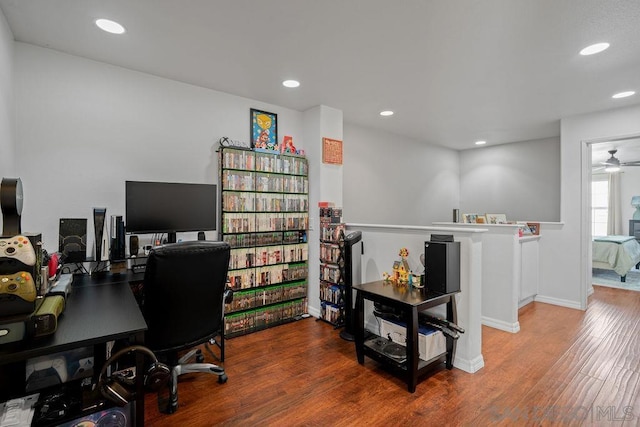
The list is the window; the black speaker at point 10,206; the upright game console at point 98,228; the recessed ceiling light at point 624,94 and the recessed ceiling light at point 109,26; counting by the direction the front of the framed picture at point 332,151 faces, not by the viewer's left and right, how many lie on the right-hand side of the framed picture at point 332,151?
3

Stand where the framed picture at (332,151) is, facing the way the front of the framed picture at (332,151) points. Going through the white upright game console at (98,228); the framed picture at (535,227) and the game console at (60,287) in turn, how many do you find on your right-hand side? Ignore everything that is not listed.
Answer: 2

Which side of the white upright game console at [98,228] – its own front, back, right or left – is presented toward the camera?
front

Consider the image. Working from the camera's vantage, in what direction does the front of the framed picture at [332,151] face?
facing the viewer and to the right of the viewer

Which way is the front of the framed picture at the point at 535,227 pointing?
toward the camera

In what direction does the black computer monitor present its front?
toward the camera

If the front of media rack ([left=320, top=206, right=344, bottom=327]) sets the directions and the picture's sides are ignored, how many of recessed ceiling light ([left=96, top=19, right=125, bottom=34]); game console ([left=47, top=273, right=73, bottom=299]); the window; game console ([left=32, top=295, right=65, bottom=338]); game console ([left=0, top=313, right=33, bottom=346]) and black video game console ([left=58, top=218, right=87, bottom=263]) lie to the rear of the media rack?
1

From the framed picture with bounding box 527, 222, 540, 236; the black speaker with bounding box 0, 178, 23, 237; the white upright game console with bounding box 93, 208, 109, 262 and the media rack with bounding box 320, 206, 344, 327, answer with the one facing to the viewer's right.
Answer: the black speaker with bounding box 0, 178, 23, 237

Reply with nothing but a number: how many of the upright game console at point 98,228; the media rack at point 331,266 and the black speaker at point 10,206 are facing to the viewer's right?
1

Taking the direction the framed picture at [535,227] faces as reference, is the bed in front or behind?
behind

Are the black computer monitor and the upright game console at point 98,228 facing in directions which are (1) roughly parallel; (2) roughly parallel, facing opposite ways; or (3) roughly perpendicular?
roughly parallel

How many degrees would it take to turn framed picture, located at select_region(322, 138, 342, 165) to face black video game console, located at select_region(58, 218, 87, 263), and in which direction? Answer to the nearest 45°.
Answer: approximately 90° to its right
